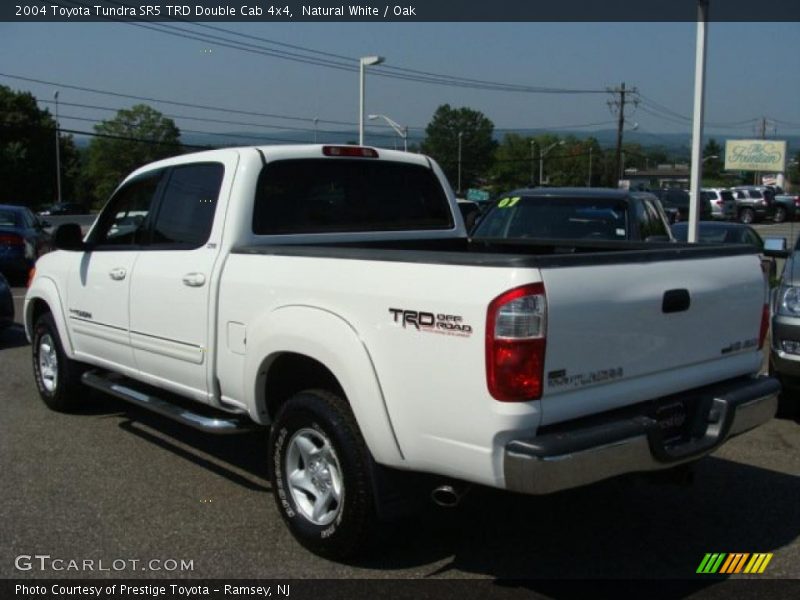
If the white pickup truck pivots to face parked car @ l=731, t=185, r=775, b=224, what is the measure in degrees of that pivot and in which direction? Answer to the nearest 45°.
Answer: approximately 90° to its right

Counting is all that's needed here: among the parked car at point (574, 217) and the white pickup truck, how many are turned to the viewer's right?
0

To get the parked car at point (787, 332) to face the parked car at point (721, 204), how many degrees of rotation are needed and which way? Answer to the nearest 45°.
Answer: approximately 135° to its right

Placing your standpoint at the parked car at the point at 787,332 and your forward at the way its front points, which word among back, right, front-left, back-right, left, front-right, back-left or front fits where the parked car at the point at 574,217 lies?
right

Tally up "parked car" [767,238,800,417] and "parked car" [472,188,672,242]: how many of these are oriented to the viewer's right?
0

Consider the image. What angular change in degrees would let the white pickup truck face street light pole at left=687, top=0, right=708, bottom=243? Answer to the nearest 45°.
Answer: approximately 90° to its right

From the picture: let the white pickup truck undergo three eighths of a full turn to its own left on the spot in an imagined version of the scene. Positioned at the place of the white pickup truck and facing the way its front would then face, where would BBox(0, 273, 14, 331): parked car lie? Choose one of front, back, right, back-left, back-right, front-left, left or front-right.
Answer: back-right

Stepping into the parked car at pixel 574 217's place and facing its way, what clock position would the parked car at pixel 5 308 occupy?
the parked car at pixel 5 308 is roughly at 1 o'clock from the parked car at pixel 574 217.

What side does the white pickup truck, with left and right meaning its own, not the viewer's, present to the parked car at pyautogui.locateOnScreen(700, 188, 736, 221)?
right

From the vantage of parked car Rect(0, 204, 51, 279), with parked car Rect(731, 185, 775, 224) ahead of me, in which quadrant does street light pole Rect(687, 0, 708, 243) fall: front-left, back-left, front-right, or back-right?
front-right

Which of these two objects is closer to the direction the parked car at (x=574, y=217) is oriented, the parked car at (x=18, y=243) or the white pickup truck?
the white pickup truck

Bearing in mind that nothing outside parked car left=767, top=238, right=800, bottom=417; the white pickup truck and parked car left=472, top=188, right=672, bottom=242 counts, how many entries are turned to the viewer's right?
0

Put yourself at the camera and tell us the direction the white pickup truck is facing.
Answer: facing away from the viewer and to the left of the viewer

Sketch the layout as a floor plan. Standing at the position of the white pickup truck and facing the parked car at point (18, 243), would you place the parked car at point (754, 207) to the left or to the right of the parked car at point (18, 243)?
right

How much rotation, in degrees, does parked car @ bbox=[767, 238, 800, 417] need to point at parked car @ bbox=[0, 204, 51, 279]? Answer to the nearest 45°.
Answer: approximately 45° to its right

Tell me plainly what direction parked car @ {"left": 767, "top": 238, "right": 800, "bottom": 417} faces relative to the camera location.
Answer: facing the viewer and to the left of the viewer

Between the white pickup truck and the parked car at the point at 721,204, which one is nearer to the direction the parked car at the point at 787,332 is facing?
the white pickup truck
